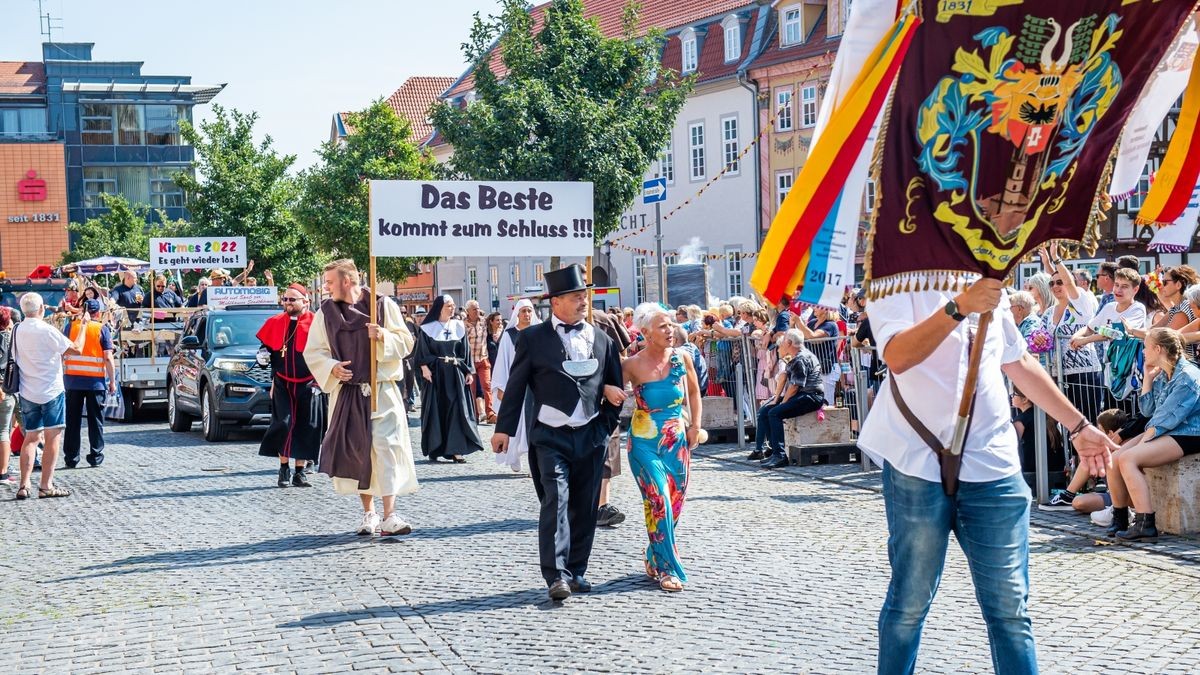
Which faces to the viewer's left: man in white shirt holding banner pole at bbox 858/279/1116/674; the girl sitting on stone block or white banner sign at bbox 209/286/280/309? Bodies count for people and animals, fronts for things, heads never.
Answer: the girl sitting on stone block

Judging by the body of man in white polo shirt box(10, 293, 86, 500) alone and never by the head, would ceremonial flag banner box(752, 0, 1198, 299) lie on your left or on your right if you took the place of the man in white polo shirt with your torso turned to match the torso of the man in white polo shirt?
on your right

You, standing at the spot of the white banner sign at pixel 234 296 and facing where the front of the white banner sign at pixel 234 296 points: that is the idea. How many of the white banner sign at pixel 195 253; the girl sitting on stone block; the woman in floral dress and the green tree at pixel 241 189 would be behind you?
2

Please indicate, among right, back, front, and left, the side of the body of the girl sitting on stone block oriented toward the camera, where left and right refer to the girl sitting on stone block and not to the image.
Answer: left

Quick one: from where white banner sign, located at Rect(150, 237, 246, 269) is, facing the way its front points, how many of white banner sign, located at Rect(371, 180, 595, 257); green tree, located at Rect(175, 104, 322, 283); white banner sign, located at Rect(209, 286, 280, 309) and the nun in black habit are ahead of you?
3
